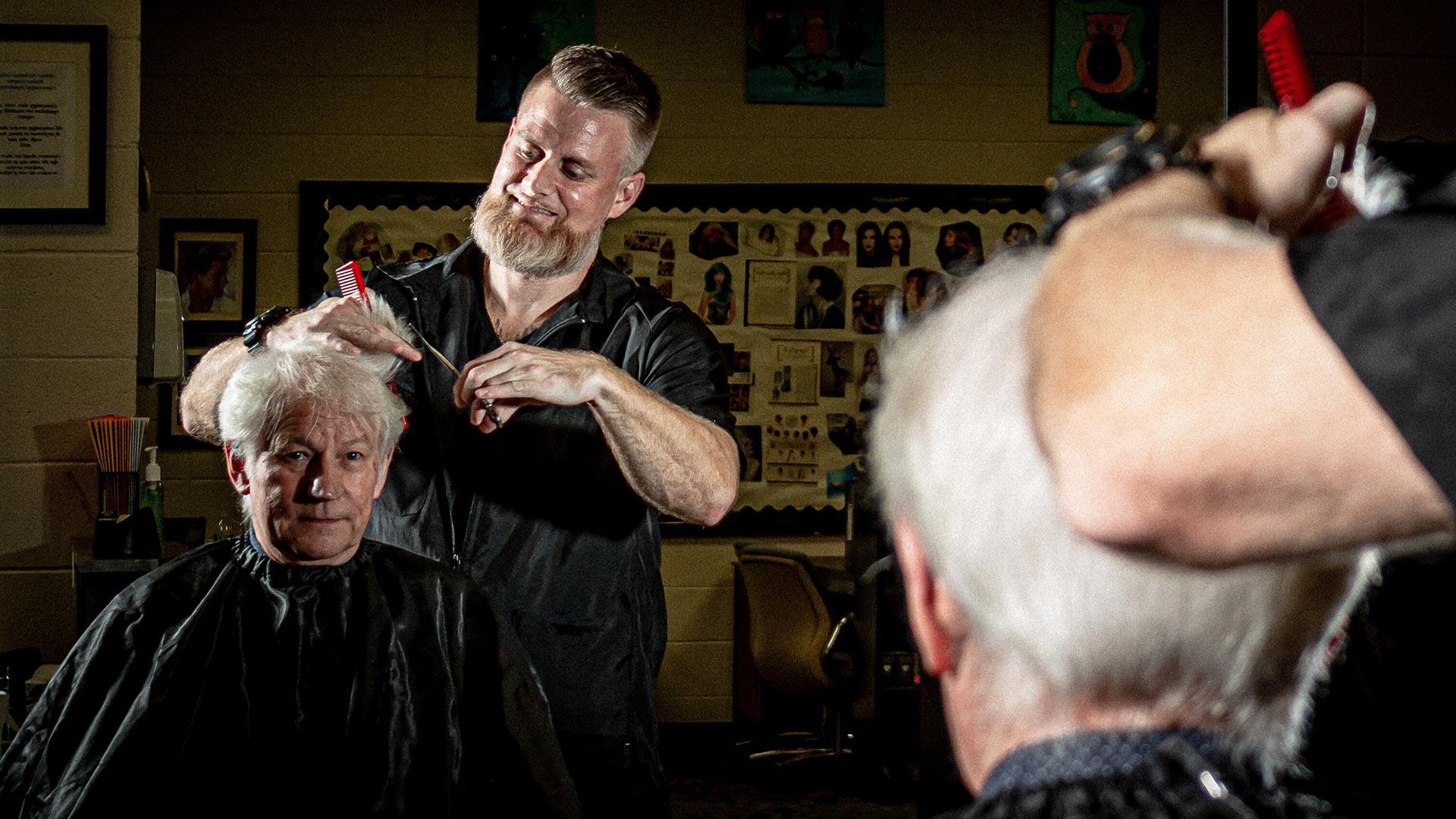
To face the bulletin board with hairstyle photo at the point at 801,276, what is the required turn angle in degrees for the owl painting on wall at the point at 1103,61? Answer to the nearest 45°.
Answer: approximately 90° to its right

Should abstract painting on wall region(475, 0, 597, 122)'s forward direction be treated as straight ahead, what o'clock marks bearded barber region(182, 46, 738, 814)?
The bearded barber is roughly at 12 o'clock from the abstract painting on wall.

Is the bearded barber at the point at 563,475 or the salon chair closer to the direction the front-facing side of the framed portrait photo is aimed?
the bearded barber

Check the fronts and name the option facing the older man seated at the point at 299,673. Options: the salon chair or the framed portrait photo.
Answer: the framed portrait photo

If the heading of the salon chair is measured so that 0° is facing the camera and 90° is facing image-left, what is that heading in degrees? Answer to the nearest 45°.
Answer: approximately 225°

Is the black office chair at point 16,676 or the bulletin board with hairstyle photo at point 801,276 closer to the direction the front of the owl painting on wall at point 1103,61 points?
the black office chair
